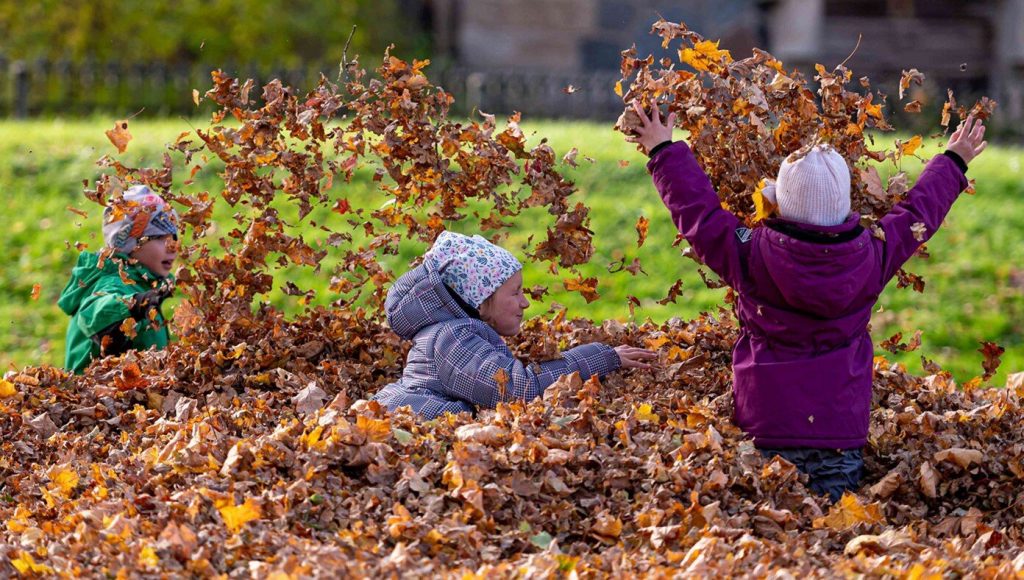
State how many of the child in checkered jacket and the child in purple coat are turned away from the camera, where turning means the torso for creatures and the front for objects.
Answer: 1

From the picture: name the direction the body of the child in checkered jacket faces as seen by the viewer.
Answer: to the viewer's right

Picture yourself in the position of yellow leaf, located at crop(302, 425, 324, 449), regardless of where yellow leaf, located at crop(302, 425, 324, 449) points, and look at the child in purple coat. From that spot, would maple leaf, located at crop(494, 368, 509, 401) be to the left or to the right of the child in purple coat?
left

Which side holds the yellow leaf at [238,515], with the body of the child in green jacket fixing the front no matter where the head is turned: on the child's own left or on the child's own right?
on the child's own right

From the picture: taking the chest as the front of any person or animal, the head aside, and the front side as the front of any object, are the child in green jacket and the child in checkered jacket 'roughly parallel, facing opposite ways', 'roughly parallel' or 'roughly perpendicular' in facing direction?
roughly parallel

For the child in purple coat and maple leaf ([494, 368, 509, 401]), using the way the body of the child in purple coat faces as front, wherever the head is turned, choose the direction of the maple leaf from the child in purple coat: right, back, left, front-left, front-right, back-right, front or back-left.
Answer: left

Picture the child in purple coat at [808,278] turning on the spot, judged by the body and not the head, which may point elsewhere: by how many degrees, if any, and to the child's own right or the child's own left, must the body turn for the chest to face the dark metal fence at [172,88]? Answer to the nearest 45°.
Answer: approximately 45° to the child's own left

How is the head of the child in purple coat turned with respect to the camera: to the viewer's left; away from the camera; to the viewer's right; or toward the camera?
away from the camera

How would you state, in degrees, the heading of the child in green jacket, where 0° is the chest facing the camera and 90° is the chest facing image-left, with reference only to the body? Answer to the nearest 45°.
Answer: approximately 270°

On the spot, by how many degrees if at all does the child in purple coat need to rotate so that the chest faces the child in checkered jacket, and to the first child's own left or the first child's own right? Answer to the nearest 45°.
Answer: approximately 90° to the first child's own left

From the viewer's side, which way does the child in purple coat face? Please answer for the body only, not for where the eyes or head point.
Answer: away from the camera

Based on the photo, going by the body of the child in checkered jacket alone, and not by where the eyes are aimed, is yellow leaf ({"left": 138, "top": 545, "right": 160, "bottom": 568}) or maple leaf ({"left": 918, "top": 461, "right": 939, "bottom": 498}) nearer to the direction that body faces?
the maple leaf

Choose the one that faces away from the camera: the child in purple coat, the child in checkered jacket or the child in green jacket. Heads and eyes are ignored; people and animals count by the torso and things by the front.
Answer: the child in purple coat

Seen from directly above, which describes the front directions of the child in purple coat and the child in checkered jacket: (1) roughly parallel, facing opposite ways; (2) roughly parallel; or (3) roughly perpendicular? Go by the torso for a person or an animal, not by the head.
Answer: roughly perpendicular

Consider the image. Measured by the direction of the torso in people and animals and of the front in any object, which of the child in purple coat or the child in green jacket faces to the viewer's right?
the child in green jacket

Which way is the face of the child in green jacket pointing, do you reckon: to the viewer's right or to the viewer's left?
to the viewer's right
